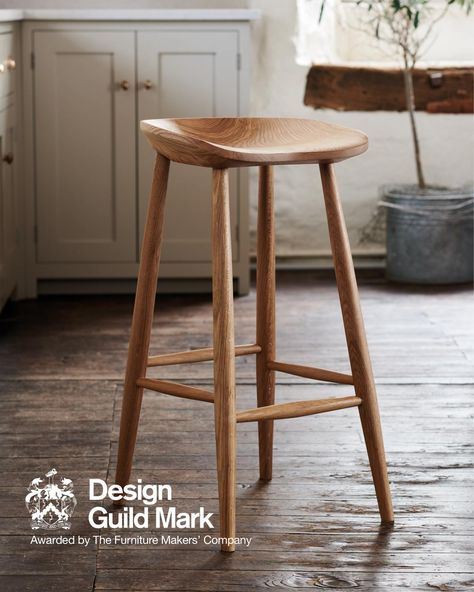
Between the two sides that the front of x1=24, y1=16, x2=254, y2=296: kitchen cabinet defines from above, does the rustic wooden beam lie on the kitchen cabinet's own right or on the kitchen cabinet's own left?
on the kitchen cabinet's own left

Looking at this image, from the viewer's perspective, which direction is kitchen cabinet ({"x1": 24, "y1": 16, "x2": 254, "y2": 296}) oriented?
toward the camera

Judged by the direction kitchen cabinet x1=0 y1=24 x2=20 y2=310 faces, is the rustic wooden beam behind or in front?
in front

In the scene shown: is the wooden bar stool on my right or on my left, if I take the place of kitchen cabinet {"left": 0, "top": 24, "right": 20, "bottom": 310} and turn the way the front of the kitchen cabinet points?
on my right

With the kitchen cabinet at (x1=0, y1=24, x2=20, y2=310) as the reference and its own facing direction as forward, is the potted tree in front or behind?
in front

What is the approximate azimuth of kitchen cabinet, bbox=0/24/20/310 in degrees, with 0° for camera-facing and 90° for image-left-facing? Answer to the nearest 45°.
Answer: approximately 270°

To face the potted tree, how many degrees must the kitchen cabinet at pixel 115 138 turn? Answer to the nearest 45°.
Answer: approximately 90° to its left

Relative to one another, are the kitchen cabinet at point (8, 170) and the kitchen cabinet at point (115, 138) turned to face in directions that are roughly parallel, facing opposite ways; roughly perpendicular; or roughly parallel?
roughly perpendicular

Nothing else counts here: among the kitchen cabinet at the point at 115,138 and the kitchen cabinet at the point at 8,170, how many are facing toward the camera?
1

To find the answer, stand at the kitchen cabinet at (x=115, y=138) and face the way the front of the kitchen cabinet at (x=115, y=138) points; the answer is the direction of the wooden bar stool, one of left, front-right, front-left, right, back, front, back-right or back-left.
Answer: front
